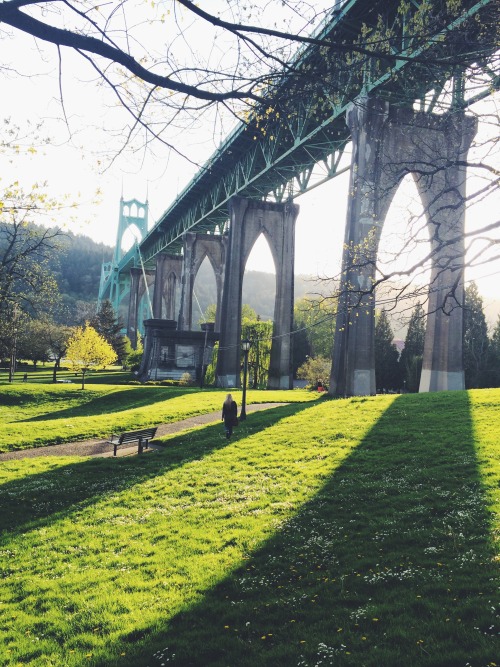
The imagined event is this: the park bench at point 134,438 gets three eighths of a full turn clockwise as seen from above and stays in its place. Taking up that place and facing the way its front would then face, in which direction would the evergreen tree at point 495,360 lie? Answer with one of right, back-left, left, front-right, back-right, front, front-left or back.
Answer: front-left

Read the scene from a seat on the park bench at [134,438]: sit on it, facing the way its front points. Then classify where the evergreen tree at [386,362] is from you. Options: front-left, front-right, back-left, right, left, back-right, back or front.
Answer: right

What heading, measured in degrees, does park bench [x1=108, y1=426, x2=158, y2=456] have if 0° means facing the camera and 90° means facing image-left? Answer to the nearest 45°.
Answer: approximately 135°

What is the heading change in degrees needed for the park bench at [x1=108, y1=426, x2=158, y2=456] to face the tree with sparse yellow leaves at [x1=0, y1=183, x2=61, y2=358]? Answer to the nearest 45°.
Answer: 0° — it already faces it

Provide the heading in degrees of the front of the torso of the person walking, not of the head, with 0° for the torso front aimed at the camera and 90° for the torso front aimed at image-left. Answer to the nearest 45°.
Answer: approximately 180°

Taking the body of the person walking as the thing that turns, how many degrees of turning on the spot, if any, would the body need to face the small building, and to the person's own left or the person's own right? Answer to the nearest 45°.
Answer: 0° — they already face it

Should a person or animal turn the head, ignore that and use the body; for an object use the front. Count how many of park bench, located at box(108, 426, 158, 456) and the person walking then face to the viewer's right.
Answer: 0

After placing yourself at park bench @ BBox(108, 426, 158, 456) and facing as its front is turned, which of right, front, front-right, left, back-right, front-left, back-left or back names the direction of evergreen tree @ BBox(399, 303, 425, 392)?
right

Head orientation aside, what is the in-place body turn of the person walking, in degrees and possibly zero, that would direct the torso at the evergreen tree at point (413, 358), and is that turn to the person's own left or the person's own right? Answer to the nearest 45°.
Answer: approximately 45° to the person's own right

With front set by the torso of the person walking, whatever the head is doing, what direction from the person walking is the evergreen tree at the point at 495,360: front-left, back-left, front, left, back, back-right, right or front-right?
front-right
